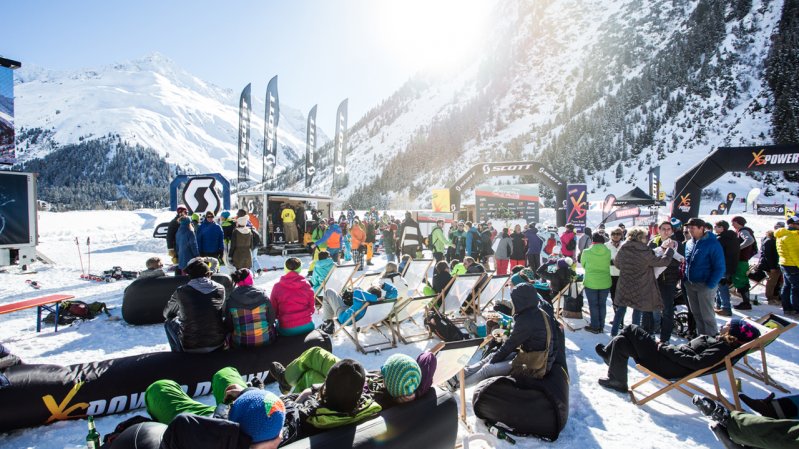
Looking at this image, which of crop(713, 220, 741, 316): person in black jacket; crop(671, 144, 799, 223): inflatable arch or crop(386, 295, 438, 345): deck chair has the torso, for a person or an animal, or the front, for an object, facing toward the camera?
the inflatable arch

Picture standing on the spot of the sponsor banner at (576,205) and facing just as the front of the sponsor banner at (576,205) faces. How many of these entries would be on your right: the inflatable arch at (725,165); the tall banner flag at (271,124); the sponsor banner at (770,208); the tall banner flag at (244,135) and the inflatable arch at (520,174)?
3

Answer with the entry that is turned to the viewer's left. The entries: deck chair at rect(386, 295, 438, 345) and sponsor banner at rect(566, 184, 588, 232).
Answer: the deck chair

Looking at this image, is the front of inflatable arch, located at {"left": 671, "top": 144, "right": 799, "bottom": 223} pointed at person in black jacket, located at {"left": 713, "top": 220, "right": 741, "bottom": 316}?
yes

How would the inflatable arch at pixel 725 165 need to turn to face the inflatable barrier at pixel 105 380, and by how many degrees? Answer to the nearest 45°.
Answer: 0° — it already faces it

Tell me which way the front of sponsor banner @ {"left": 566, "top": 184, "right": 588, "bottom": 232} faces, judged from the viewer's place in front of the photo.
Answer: facing the viewer

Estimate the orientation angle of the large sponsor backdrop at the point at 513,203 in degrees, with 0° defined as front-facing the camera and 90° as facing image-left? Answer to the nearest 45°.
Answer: approximately 0°

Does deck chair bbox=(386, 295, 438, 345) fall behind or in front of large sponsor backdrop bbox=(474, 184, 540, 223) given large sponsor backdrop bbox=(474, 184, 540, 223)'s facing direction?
in front

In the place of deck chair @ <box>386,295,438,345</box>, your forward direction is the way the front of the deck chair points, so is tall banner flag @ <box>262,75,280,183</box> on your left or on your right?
on your right

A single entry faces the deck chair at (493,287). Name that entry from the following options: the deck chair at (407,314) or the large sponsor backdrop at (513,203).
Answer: the large sponsor backdrop

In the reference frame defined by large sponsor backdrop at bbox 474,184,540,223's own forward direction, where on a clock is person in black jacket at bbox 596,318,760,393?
The person in black jacket is roughly at 12 o'clock from the large sponsor backdrop.

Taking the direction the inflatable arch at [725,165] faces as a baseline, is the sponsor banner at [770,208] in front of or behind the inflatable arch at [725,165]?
behind

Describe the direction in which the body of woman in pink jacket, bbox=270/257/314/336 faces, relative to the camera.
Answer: away from the camera

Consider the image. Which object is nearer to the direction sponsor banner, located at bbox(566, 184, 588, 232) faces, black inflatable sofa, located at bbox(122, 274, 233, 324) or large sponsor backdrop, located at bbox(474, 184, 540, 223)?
the black inflatable sofa

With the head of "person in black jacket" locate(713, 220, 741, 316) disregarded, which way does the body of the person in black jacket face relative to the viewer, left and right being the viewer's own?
facing to the left of the viewer

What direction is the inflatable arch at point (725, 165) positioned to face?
toward the camera

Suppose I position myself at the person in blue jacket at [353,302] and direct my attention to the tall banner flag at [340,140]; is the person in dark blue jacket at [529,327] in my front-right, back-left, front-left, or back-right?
back-right
